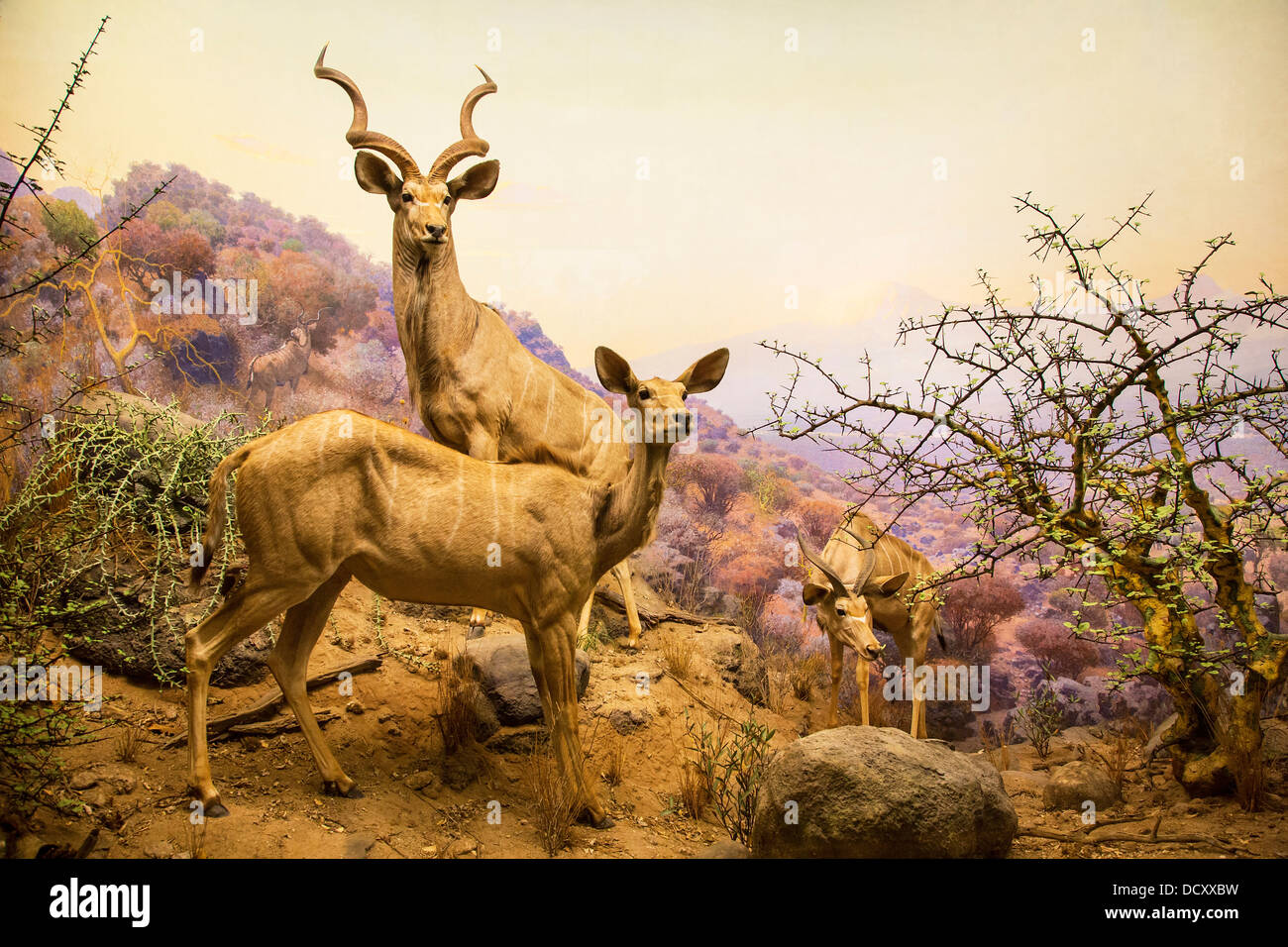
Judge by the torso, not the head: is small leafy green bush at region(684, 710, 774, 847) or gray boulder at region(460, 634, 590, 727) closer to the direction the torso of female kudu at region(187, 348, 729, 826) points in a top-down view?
the small leafy green bush

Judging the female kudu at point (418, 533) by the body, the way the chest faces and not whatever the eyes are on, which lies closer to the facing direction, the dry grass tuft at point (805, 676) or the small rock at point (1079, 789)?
the small rock

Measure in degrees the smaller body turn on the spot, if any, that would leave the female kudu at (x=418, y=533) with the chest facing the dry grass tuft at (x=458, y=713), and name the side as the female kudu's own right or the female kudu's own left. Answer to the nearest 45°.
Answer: approximately 90° to the female kudu's own left

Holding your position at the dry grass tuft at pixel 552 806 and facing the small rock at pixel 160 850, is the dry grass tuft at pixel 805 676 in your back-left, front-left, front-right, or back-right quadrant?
back-right

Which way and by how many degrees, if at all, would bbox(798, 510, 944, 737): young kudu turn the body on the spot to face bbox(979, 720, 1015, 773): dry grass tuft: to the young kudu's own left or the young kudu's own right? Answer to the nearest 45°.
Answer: approximately 90° to the young kudu's own left

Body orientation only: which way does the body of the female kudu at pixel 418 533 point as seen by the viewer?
to the viewer's right
